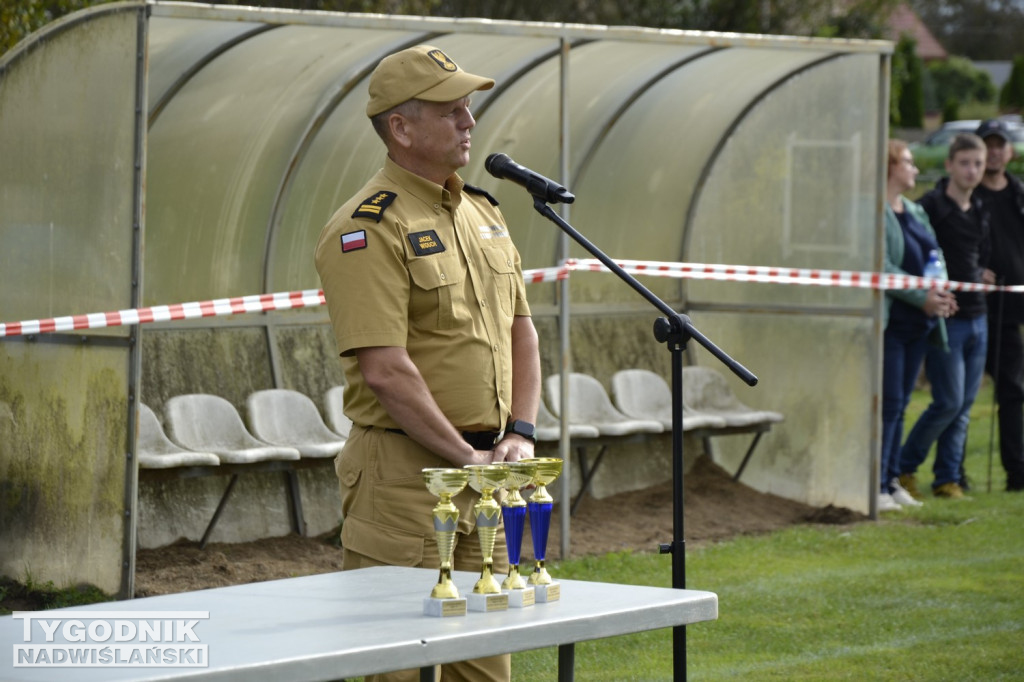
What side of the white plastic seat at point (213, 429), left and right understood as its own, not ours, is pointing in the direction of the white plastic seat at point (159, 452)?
right

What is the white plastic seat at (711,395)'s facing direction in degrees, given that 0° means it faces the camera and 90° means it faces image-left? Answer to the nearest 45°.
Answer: approximately 315°

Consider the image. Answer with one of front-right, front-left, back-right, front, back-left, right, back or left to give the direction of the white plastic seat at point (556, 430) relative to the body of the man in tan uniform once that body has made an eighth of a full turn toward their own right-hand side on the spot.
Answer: back

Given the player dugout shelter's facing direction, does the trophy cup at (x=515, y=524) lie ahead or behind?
ahead

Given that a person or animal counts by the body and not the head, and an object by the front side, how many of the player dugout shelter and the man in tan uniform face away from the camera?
0

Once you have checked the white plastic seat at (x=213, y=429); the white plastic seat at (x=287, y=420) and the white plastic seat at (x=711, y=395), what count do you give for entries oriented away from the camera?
0

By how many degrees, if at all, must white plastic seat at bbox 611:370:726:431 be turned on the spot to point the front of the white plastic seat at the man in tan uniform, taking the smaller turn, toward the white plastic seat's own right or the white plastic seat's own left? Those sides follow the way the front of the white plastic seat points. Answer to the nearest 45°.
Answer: approximately 45° to the white plastic seat's own right

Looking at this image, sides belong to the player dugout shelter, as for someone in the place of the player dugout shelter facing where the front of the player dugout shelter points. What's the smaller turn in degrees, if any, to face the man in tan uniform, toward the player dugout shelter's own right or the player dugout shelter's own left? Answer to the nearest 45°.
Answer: approximately 45° to the player dugout shelter's own right

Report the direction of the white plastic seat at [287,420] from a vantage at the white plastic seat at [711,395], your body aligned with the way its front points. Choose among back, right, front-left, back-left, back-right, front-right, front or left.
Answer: right

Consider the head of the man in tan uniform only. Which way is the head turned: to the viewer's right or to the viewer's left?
to the viewer's right

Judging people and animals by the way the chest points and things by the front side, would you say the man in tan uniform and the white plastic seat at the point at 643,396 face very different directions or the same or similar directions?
same or similar directions

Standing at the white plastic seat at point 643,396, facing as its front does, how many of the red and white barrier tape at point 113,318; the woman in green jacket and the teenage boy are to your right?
1

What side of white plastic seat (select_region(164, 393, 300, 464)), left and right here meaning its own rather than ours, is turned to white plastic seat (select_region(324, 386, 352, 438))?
left
